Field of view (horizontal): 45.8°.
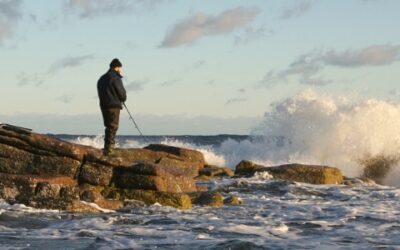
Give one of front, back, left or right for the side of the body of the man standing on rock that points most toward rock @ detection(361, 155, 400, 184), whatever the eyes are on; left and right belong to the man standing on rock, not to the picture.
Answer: front

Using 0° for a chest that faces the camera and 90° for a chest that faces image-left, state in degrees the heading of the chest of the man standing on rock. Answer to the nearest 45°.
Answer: approximately 225°

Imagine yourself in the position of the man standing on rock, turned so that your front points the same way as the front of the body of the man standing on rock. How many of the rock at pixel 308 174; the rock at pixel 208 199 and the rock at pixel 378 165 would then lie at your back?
0

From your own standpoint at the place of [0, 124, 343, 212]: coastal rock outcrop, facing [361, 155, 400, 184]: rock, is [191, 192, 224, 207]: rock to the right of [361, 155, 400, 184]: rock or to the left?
right

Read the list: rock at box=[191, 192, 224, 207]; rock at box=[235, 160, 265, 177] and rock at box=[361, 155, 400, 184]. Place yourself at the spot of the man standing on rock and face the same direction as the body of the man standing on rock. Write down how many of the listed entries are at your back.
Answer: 0

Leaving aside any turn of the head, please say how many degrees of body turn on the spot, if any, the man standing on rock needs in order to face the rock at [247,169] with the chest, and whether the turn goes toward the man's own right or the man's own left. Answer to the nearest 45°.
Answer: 0° — they already face it

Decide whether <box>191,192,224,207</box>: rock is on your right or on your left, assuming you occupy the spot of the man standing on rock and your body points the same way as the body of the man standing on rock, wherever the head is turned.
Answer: on your right
